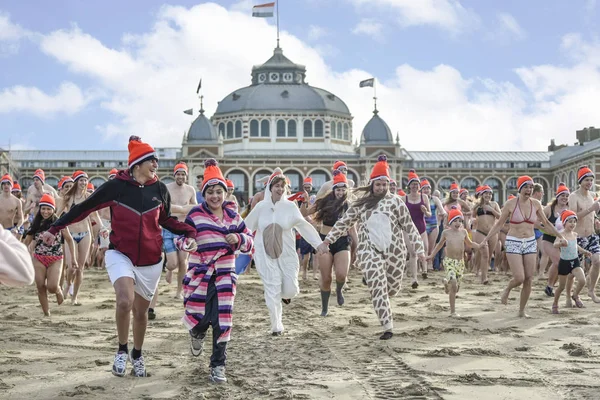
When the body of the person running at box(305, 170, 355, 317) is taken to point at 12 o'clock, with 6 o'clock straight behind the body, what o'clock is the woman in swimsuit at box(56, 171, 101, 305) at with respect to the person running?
The woman in swimsuit is roughly at 3 o'clock from the person running.

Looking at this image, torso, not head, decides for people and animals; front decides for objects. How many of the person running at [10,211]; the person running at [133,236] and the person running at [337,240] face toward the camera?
3

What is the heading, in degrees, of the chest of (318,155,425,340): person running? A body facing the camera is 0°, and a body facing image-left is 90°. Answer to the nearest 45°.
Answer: approximately 0°
